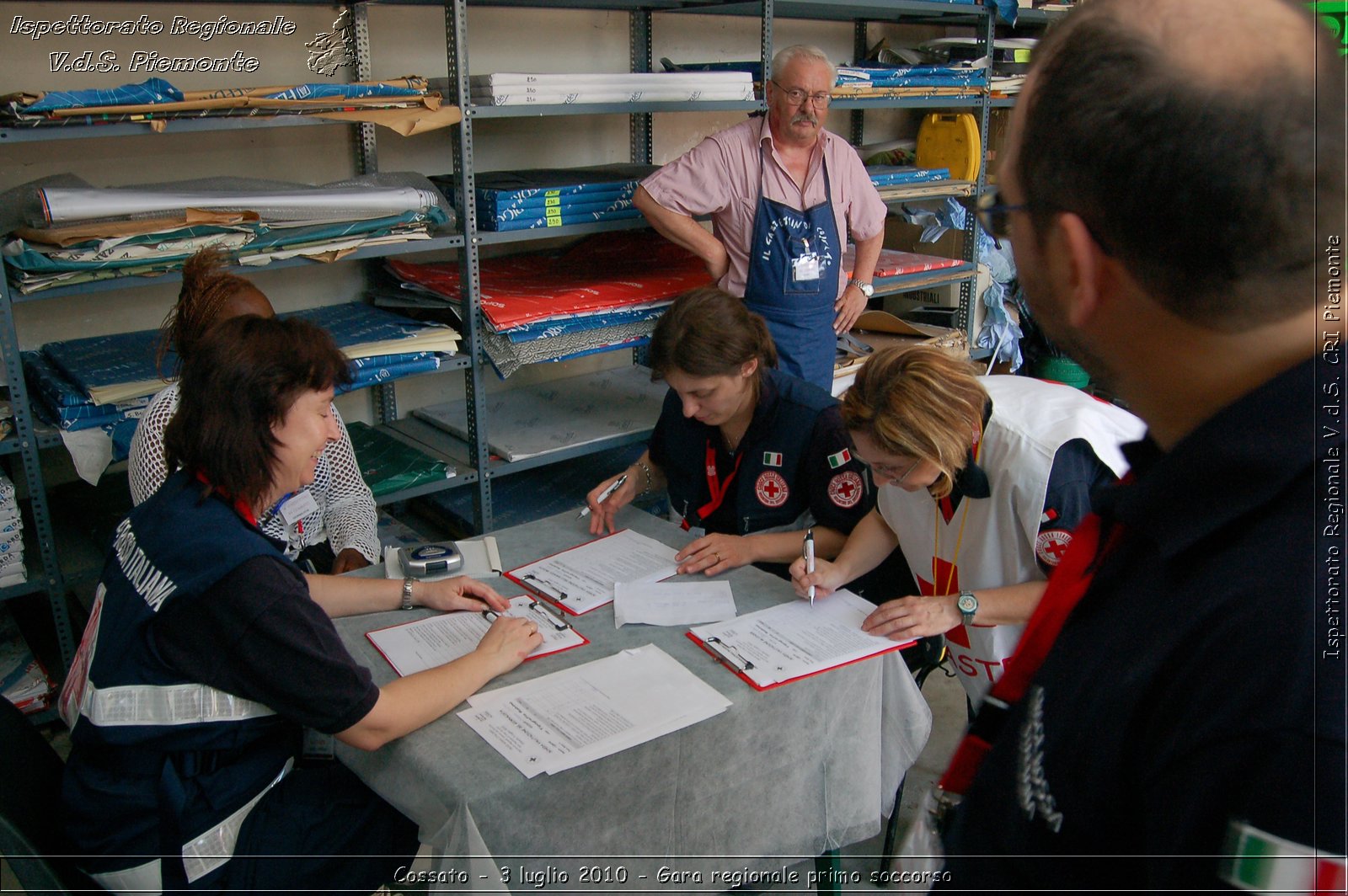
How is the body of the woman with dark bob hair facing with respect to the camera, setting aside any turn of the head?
to the viewer's right

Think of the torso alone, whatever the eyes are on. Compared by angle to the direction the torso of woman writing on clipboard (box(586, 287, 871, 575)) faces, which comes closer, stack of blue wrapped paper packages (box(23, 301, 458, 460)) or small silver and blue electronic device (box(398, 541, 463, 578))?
the small silver and blue electronic device

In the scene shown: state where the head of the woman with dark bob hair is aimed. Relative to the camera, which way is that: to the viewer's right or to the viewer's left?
to the viewer's right

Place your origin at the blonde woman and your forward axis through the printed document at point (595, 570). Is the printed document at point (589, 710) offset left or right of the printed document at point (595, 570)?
left

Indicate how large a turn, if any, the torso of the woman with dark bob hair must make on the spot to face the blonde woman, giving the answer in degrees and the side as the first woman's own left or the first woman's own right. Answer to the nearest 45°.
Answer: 0° — they already face them

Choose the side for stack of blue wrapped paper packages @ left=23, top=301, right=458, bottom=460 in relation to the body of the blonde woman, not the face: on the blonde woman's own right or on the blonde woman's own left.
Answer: on the blonde woman's own right

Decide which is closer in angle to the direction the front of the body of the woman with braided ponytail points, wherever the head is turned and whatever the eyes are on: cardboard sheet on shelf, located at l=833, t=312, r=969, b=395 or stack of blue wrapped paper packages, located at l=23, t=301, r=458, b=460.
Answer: the cardboard sheet on shelf

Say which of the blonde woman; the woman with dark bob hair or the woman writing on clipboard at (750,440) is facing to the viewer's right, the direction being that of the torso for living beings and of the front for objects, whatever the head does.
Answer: the woman with dark bob hair

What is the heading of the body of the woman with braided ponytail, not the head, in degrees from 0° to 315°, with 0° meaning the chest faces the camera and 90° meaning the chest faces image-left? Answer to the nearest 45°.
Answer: approximately 315°

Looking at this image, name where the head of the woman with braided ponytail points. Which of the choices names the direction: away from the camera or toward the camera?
away from the camera
